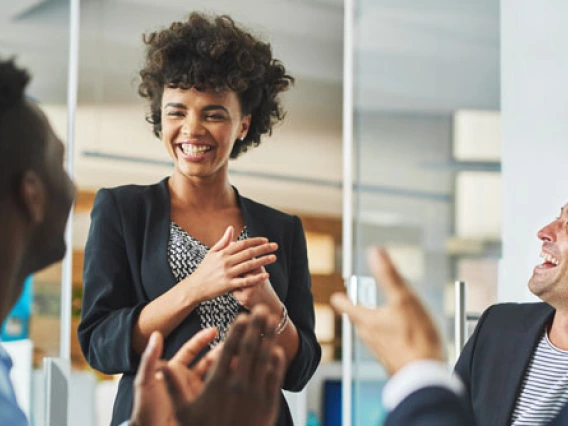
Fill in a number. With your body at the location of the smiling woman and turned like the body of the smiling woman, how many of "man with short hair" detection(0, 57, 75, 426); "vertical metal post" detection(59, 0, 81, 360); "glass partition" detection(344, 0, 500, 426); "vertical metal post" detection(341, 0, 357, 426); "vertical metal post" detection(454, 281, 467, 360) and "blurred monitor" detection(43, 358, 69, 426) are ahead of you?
1

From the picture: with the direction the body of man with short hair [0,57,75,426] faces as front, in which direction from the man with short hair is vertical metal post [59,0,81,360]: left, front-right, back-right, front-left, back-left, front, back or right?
front-left

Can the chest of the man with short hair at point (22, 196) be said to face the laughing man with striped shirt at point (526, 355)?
yes

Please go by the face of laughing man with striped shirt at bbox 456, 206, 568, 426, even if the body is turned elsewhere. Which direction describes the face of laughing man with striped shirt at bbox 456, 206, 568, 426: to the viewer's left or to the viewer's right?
to the viewer's left

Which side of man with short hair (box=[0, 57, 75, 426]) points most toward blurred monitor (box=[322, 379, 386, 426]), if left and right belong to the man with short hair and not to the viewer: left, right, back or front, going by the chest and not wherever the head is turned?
front

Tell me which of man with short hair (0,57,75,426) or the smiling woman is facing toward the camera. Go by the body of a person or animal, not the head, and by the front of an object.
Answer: the smiling woman

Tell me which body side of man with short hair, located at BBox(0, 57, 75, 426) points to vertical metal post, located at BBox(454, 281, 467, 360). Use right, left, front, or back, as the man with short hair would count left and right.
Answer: front

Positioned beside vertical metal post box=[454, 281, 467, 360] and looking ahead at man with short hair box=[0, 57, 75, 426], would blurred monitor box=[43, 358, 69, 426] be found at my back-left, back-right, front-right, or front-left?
front-right

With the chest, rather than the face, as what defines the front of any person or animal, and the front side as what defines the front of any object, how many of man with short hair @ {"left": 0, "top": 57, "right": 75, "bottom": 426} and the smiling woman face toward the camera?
1

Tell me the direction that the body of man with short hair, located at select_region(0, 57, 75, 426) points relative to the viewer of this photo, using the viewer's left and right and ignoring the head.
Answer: facing away from the viewer and to the right of the viewer

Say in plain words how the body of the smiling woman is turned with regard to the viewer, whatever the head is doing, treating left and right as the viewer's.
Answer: facing the viewer

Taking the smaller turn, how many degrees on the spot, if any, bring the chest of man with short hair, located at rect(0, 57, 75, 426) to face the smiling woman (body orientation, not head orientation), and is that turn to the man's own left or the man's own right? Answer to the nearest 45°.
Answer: approximately 45° to the man's own left
